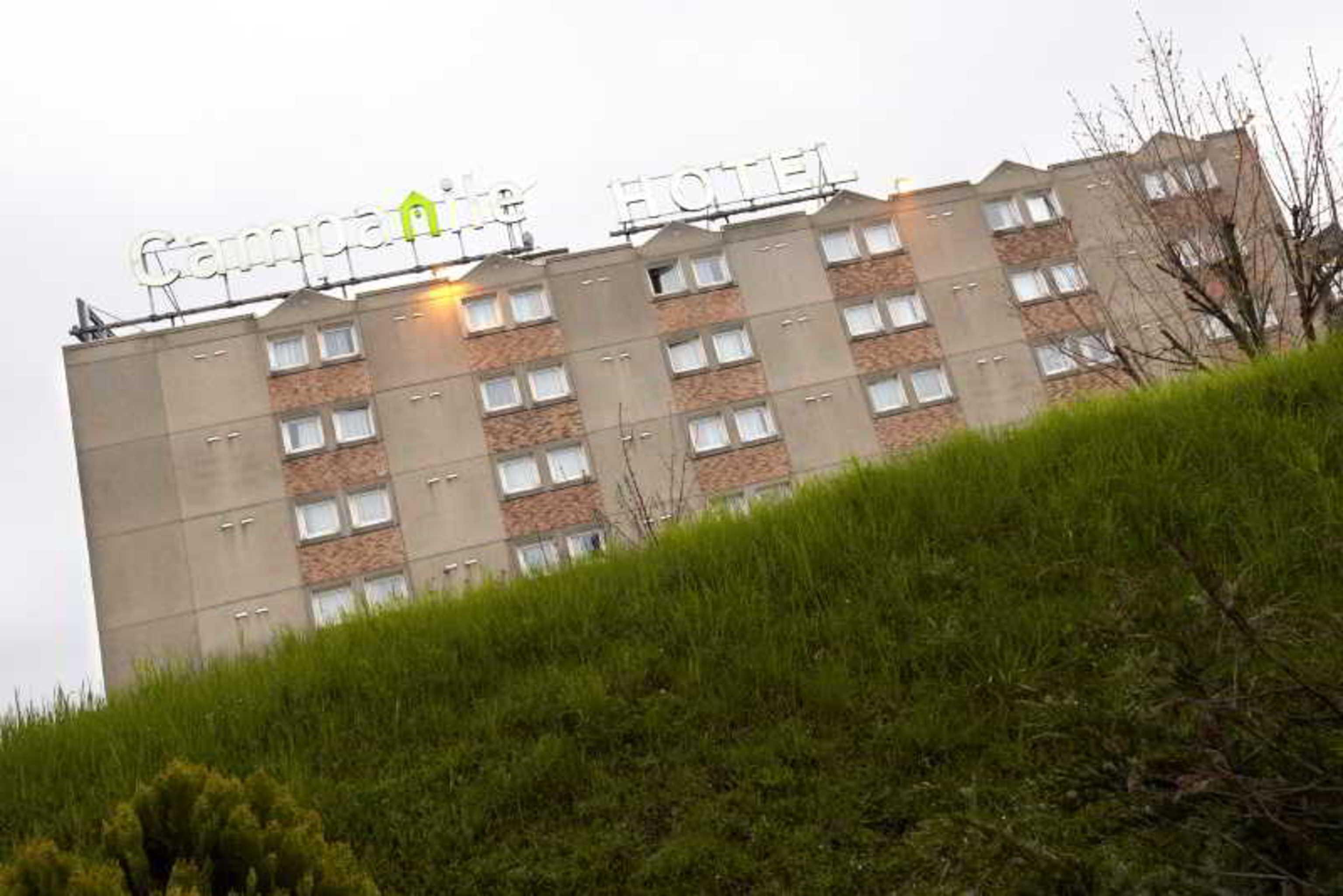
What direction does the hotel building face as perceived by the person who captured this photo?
facing the viewer
